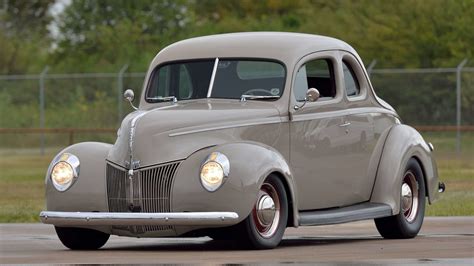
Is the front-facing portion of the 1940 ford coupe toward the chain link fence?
no

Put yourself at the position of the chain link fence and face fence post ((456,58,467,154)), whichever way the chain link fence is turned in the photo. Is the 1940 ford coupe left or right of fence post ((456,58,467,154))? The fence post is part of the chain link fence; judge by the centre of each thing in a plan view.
right

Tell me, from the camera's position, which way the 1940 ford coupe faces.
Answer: facing the viewer and to the left of the viewer

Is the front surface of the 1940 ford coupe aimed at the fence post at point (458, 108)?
no
